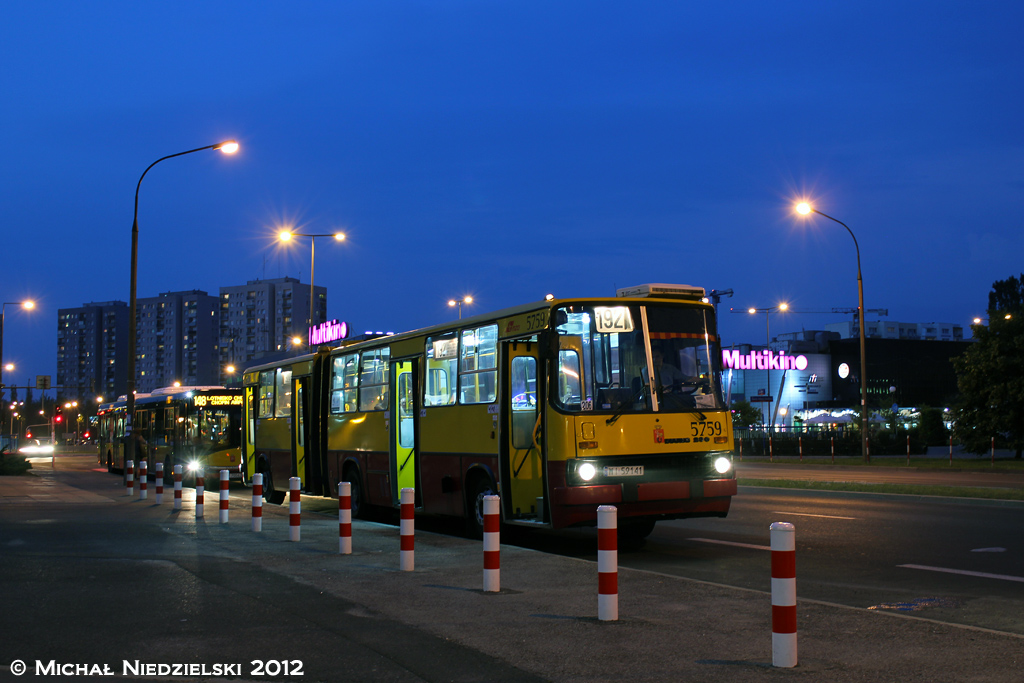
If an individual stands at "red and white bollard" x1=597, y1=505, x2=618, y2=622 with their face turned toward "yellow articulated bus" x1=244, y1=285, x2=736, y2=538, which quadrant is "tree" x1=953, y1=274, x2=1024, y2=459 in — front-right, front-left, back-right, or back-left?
front-right

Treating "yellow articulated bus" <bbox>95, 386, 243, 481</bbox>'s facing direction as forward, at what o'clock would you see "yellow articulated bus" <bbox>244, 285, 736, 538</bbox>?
"yellow articulated bus" <bbox>244, 285, 736, 538</bbox> is roughly at 1 o'clock from "yellow articulated bus" <bbox>95, 386, 243, 481</bbox>.

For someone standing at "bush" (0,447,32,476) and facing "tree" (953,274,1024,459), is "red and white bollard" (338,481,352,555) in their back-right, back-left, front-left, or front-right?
front-right

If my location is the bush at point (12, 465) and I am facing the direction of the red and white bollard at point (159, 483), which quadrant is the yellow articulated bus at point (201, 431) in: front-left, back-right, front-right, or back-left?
front-left

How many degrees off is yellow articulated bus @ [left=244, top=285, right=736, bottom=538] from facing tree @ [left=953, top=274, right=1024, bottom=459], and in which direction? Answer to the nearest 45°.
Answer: approximately 90° to its left

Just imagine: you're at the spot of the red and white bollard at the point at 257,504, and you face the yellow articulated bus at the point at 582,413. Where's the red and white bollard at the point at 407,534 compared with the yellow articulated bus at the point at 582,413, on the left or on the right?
right

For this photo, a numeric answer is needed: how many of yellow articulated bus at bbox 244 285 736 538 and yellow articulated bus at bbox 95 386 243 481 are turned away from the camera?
0

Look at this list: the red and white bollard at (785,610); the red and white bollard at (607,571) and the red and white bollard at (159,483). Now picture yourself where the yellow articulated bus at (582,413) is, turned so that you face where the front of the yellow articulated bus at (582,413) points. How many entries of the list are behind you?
1

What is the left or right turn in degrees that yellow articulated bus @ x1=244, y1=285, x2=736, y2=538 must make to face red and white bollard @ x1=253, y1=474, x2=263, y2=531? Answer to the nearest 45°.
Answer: approximately 180°

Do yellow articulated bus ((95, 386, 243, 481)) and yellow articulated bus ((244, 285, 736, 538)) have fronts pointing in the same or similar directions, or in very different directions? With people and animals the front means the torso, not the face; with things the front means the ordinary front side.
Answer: same or similar directions

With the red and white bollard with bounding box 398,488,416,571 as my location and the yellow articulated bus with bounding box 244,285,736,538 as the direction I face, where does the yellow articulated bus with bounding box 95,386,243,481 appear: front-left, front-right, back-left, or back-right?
front-left

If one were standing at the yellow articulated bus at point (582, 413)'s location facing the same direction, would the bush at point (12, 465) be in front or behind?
behind

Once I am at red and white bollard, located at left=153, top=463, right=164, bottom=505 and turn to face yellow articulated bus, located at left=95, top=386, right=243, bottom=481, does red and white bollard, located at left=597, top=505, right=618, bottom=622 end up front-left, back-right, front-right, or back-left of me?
back-right

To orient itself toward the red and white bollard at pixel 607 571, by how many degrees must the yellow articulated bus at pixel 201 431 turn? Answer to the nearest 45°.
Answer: approximately 45° to its right

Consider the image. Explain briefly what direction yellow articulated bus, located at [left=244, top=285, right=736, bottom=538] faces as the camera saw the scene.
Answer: facing the viewer and to the right of the viewer

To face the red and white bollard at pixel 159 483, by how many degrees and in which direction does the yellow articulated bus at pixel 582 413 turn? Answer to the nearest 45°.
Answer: approximately 180°
